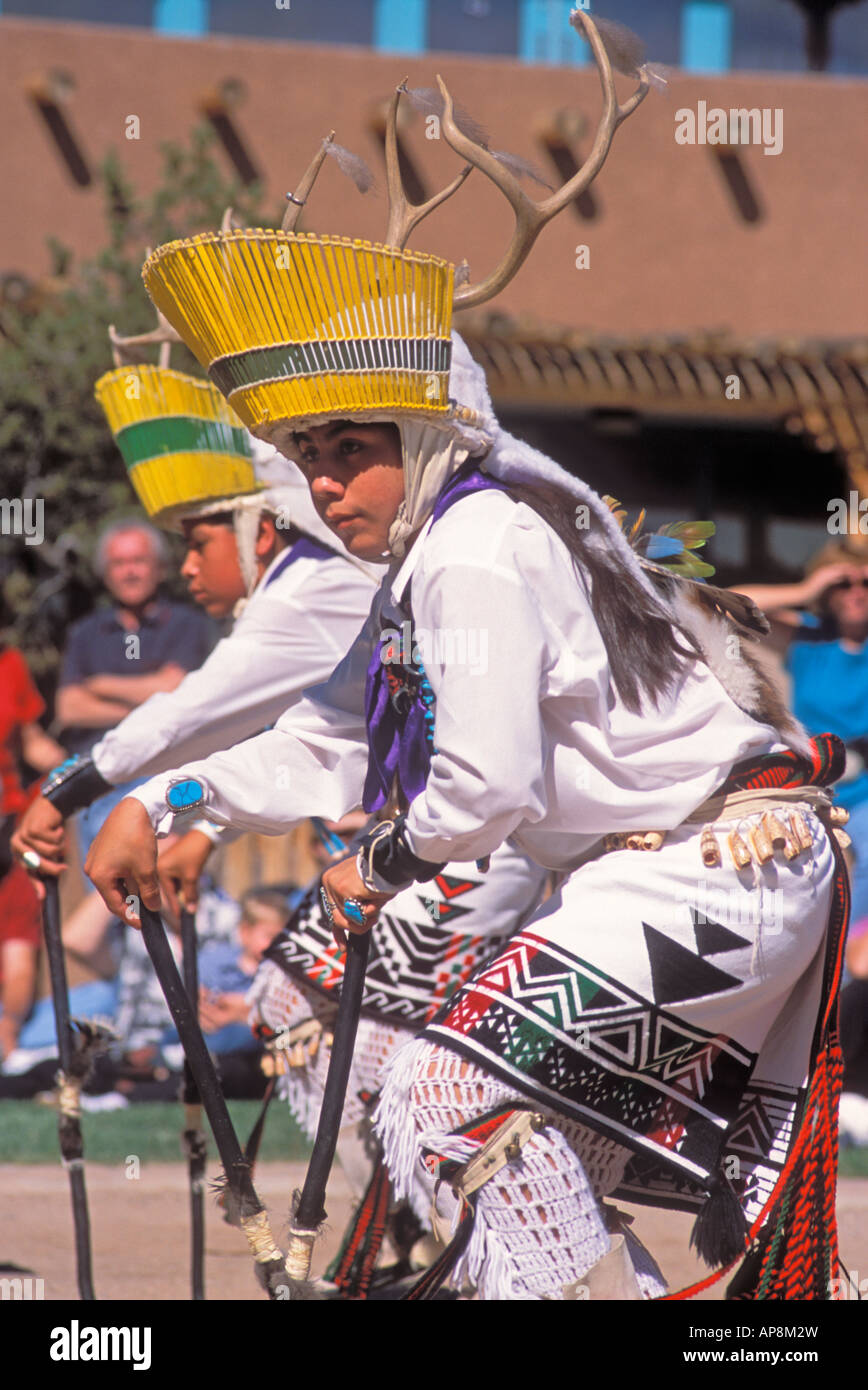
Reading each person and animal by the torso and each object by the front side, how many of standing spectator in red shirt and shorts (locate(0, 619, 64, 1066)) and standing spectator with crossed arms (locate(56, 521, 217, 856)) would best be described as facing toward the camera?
2

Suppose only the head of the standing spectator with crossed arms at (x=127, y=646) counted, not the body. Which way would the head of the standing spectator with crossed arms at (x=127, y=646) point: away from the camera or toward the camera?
toward the camera

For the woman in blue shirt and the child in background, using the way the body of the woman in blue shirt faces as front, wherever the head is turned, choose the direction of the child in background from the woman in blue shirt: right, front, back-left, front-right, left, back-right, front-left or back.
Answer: right

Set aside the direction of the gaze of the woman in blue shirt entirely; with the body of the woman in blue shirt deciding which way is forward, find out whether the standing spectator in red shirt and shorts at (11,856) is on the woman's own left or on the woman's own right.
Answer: on the woman's own right

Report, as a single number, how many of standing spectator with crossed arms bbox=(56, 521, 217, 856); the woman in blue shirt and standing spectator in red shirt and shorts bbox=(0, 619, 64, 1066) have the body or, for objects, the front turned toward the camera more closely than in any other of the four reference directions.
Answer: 3

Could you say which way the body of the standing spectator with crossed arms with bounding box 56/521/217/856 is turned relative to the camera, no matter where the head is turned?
toward the camera

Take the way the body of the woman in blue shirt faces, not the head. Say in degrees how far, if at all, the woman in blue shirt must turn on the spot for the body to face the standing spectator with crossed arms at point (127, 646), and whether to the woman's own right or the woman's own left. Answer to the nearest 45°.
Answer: approximately 90° to the woman's own right

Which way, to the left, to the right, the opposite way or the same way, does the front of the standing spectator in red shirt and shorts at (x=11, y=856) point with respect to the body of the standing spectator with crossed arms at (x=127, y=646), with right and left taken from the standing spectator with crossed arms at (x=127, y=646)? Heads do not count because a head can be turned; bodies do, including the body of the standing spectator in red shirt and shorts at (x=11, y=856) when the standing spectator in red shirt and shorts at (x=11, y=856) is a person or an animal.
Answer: the same way

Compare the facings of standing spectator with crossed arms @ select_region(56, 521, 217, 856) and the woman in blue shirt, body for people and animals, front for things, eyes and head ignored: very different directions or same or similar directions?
same or similar directions

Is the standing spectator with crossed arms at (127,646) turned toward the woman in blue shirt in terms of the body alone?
no
